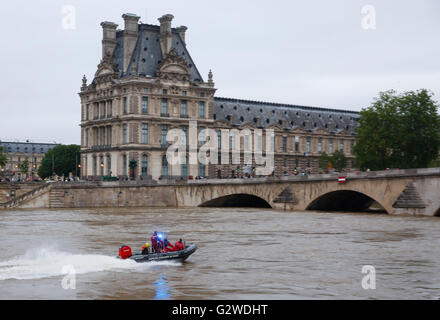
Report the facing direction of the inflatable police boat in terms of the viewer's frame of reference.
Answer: facing to the right of the viewer
